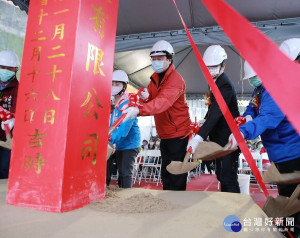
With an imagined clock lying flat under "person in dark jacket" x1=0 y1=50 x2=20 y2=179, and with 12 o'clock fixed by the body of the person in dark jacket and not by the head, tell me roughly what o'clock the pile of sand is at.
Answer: The pile of sand is roughly at 10 o'clock from the person in dark jacket.

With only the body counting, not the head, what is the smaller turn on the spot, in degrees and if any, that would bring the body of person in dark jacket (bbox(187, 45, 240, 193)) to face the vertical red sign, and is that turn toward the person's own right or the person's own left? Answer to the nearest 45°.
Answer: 0° — they already face it

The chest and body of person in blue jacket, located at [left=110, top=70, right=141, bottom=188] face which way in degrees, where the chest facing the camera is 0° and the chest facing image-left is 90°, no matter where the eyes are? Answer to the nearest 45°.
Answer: approximately 45°

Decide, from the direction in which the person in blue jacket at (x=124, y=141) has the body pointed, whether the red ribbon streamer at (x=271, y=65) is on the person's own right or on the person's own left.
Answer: on the person's own left

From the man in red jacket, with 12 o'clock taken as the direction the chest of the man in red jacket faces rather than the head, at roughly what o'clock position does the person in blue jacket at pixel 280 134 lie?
The person in blue jacket is roughly at 9 o'clock from the man in red jacket.

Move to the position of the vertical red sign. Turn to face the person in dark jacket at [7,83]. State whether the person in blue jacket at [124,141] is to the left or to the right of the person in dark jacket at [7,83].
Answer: right

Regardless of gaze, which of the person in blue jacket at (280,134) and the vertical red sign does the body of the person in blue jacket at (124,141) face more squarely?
the vertical red sign

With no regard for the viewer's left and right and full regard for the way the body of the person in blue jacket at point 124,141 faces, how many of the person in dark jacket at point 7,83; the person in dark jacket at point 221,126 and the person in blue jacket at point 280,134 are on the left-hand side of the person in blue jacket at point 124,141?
2

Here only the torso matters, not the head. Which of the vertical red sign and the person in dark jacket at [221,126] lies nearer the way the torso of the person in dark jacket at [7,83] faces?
the vertical red sign
